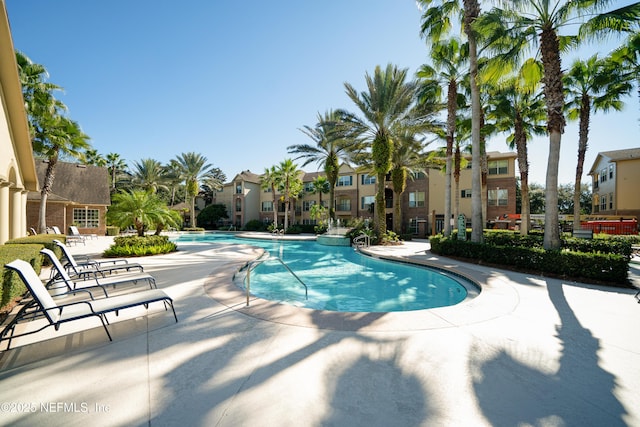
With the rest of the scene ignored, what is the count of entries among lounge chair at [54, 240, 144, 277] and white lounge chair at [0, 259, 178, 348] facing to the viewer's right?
2

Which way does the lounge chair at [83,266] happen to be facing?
to the viewer's right

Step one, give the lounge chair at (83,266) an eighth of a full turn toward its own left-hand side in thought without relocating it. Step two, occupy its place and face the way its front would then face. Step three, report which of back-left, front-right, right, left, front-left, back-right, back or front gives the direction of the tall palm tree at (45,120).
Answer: front-left

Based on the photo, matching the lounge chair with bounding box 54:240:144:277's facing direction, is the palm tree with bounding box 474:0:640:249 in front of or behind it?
in front

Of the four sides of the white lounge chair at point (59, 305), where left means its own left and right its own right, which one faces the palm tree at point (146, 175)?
left

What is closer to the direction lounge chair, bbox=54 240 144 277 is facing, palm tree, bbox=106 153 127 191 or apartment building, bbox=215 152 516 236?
the apartment building

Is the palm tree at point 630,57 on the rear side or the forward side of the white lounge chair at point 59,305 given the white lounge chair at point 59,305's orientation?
on the forward side

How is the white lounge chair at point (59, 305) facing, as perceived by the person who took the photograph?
facing to the right of the viewer

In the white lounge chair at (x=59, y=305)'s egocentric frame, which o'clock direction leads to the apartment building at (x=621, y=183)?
The apartment building is roughly at 12 o'clock from the white lounge chair.

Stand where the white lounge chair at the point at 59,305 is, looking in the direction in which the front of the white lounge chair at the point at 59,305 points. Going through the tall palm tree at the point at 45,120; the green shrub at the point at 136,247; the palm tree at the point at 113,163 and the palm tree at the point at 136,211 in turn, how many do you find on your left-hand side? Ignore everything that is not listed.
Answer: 4

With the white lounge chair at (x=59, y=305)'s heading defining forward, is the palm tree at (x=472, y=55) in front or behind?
in front

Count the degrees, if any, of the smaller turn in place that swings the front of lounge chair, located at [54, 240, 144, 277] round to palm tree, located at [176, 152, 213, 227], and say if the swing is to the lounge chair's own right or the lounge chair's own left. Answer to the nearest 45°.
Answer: approximately 90° to the lounge chair's own left
